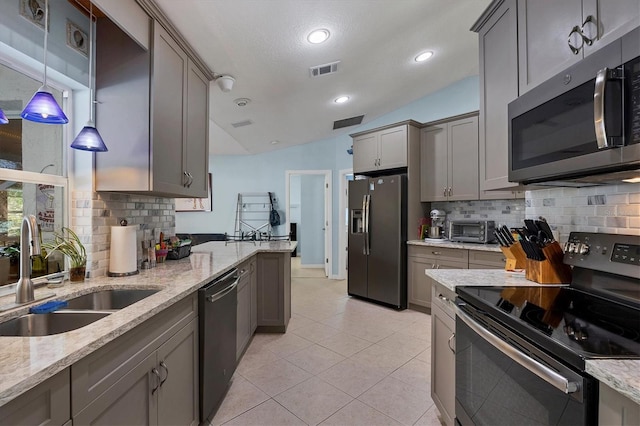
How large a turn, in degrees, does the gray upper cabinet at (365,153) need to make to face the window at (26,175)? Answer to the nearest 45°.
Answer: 0° — it already faces it

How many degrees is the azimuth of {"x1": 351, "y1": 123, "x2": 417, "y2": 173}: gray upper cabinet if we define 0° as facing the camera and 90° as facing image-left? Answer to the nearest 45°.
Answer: approximately 45°

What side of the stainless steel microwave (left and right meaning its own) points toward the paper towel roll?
front

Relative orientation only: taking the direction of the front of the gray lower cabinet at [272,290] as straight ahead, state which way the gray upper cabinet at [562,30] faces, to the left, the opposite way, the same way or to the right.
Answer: to the right

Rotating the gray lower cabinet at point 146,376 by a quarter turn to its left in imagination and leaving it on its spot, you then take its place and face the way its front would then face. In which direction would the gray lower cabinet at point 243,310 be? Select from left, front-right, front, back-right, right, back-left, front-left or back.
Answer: front

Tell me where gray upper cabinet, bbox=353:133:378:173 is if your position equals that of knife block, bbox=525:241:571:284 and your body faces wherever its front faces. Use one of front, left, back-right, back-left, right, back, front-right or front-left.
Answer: right

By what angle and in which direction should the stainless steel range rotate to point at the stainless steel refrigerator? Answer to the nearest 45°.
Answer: approximately 90° to its right

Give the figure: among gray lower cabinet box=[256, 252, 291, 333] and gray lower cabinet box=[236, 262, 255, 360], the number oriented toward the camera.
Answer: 1
